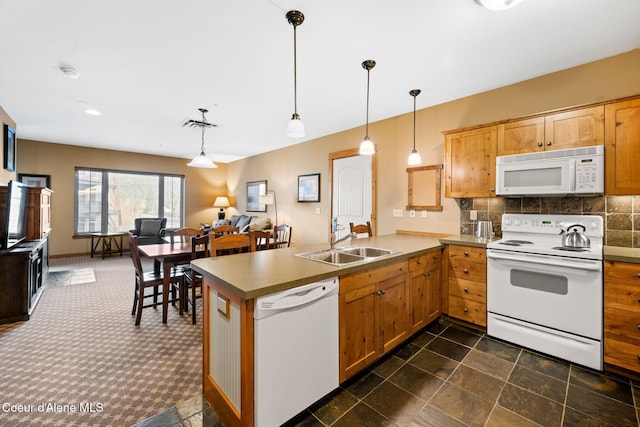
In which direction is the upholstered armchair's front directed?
toward the camera

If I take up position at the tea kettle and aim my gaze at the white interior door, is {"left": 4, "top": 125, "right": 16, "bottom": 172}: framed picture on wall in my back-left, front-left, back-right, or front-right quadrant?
front-left

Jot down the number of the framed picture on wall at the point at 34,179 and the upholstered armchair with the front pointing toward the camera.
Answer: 2

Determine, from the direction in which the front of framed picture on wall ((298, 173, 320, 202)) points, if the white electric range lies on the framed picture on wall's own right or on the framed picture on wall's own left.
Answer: on the framed picture on wall's own left

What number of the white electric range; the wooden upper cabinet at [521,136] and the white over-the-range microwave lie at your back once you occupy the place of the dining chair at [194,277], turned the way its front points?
3

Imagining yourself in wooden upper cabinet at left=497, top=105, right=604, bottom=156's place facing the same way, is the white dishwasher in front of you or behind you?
in front

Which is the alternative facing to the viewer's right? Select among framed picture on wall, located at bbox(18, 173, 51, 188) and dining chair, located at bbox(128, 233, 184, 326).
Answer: the dining chair

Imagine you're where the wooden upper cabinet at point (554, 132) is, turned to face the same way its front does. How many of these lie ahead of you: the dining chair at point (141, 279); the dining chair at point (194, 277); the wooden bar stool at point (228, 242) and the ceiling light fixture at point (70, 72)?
4

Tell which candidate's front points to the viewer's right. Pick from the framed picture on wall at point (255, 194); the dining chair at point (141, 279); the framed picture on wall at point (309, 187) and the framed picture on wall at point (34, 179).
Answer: the dining chair

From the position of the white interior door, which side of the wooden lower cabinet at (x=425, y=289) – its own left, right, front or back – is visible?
back

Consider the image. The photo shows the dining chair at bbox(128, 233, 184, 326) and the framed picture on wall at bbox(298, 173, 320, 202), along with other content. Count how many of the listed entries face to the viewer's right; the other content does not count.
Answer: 1

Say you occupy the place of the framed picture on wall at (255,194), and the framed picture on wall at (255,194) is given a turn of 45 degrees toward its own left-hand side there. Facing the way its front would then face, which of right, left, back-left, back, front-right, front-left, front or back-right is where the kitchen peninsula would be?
front

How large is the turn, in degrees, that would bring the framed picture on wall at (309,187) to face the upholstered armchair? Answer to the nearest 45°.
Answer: approximately 45° to its right

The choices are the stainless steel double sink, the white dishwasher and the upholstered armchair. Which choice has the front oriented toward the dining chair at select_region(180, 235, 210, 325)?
the upholstered armchair

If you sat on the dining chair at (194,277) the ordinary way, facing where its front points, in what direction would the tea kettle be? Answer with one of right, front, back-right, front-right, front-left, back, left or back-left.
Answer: back

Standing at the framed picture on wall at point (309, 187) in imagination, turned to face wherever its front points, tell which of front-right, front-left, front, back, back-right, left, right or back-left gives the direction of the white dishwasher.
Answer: front-left
